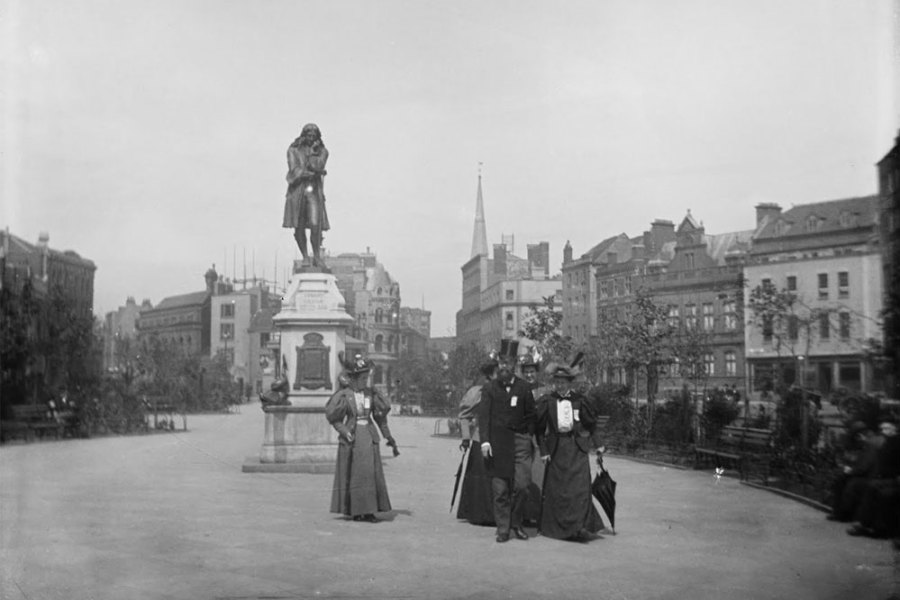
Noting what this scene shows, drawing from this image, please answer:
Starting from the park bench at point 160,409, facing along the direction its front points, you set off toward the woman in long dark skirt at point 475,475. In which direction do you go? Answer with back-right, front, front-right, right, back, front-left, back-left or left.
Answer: front-right

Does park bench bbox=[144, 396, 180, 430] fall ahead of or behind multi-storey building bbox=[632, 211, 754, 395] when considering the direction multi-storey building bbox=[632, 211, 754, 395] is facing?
ahead

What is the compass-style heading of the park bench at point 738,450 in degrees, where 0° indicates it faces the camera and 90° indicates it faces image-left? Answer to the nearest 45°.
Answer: approximately 45°

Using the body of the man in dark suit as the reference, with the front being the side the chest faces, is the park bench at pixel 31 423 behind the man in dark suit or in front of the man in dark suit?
behind

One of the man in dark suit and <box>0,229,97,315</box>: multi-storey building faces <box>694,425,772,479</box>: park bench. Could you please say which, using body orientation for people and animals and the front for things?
the multi-storey building

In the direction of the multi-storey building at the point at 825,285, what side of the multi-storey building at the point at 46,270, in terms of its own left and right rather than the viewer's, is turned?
front

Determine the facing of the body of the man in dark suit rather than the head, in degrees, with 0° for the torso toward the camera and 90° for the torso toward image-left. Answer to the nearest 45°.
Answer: approximately 0°
